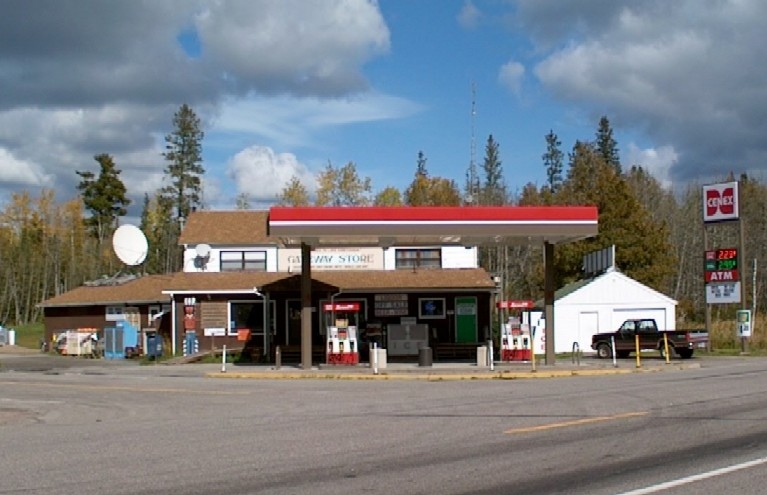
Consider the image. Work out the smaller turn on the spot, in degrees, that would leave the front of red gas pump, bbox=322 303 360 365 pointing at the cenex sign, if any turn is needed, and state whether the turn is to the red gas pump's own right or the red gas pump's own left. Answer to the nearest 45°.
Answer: approximately 135° to the red gas pump's own left

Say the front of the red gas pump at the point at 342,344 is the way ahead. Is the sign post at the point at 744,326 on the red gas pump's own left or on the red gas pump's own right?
on the red gas pump's own left

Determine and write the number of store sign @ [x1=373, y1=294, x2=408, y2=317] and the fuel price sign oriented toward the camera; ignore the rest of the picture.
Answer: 2

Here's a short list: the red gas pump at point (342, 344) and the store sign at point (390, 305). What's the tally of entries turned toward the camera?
2

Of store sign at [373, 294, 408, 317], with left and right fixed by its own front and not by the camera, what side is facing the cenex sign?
left

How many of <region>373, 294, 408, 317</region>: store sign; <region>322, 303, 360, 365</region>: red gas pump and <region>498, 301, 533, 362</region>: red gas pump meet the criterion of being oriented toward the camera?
3
